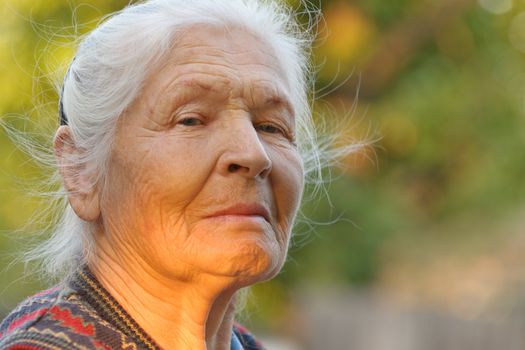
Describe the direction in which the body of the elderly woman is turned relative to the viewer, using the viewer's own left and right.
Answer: facing the viewer and to the right of the viewer

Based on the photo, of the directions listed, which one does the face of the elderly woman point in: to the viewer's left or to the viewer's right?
to the viewer's right
